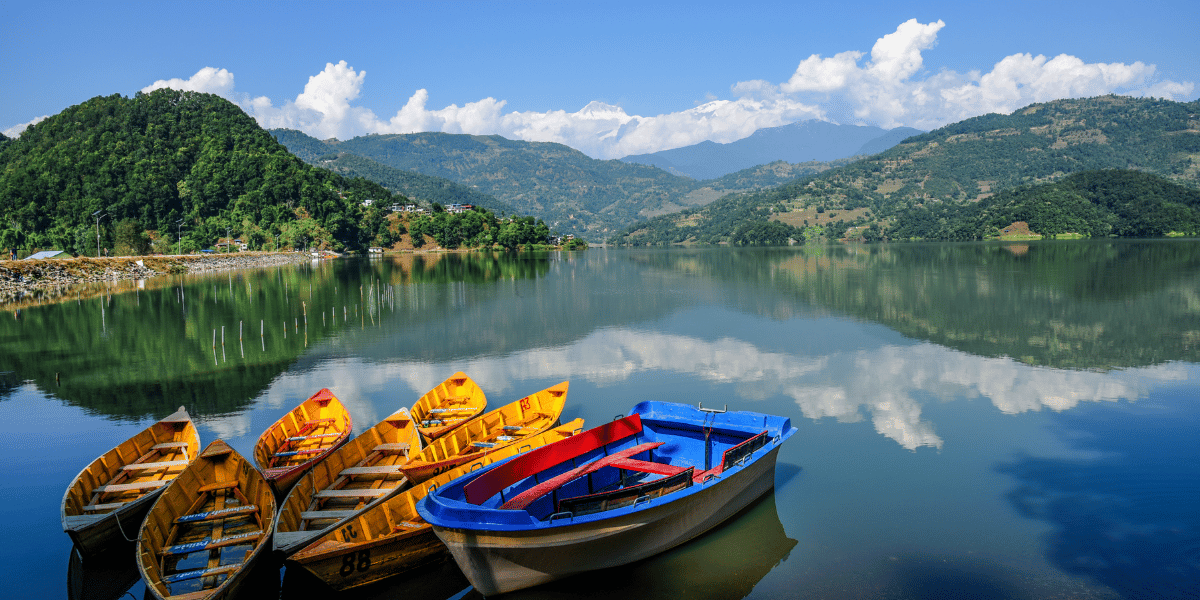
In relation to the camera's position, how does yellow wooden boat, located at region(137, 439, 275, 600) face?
facing away from the viewer
